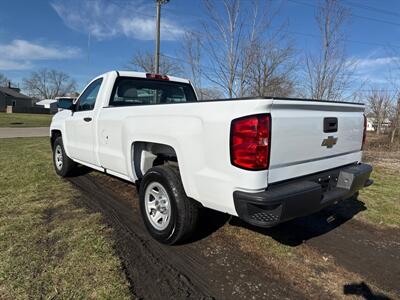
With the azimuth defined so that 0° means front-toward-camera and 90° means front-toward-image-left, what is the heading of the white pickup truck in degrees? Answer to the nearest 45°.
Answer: approximately 135°

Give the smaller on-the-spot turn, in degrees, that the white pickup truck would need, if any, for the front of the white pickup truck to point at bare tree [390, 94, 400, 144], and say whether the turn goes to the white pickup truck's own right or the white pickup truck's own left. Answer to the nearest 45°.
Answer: approximately 90° to the white pickup truck's own right
